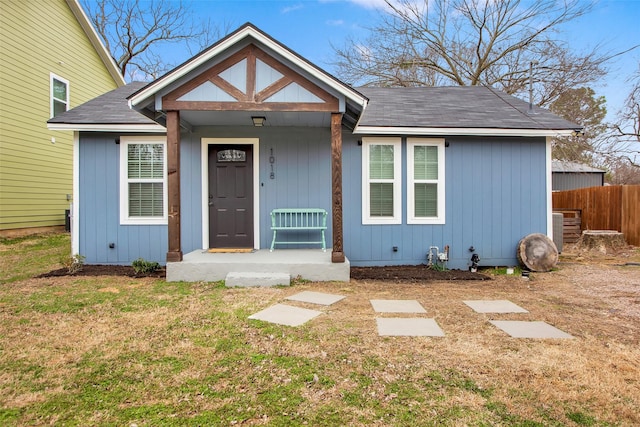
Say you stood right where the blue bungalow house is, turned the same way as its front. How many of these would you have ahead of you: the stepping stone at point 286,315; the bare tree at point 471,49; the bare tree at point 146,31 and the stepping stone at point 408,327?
2

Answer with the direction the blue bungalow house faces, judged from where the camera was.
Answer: facing the viewer

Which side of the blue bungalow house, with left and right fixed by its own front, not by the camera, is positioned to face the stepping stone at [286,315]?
front

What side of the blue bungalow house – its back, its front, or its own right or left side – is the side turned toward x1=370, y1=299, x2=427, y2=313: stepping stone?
front

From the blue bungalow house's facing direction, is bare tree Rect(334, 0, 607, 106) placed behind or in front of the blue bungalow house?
behind

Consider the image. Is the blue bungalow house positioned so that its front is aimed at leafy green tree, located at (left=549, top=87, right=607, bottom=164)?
no

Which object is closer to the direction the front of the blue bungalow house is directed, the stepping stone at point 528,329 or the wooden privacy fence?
the stepping stone

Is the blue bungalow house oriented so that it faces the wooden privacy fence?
no

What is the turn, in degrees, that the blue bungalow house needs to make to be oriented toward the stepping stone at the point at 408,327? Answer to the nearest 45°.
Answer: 0° — it already faces it

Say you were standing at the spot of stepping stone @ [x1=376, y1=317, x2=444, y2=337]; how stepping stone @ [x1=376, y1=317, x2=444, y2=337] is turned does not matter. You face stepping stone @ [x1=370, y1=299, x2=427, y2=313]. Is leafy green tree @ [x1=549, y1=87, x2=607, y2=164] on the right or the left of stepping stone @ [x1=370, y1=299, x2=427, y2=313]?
right

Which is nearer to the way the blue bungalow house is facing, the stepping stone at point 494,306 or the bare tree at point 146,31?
the stepping stone

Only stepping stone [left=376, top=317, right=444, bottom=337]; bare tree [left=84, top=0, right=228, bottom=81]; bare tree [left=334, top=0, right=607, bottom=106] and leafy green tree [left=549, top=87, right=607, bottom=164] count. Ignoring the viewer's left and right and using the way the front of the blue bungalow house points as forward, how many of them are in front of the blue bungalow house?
1

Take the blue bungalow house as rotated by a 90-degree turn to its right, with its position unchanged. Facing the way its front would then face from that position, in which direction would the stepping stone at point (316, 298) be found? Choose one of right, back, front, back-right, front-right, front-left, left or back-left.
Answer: left

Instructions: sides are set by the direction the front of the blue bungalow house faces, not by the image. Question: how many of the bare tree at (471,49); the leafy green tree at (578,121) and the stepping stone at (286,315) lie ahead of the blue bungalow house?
1

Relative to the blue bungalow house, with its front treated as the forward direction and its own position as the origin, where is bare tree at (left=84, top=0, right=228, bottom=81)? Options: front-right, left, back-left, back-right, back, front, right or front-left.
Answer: back-right

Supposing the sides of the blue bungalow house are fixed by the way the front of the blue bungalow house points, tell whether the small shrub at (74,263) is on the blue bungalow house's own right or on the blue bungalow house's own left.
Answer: on the blue bungalow house's own right
